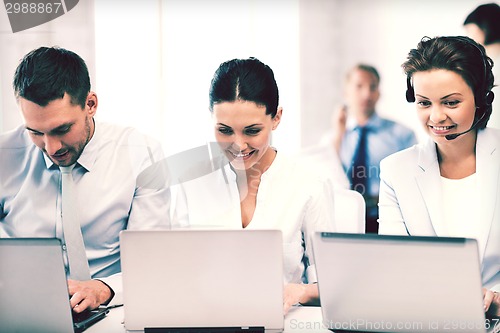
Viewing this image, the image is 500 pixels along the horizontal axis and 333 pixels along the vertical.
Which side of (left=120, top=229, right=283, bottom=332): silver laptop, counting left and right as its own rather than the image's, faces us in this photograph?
back

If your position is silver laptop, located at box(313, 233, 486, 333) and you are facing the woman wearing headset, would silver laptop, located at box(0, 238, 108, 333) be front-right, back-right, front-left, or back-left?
back-left

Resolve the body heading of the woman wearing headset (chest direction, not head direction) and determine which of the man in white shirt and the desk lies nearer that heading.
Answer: the desk

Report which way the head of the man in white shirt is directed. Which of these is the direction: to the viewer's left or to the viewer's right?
to the viewer's left

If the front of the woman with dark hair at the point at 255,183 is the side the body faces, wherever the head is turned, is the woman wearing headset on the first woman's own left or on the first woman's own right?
on the first woman's own left

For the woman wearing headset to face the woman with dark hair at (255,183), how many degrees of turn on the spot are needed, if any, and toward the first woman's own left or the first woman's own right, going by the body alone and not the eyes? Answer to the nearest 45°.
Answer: approximately 90° to the first woman's own right

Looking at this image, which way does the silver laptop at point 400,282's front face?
away from the camera

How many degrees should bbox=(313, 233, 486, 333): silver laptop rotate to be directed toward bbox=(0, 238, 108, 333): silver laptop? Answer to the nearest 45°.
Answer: approximately 90° to its left
